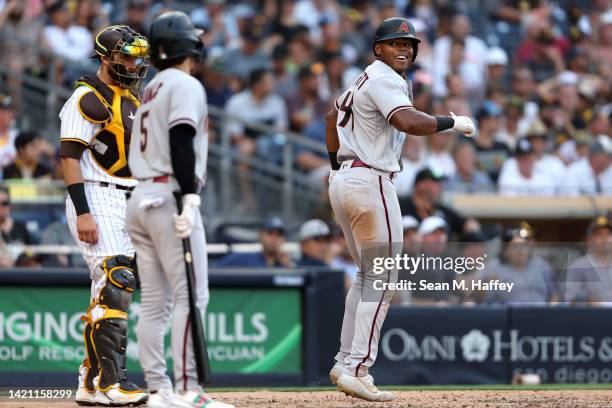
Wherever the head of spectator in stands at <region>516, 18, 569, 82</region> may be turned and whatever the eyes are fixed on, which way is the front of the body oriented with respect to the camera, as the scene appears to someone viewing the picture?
toward the camera

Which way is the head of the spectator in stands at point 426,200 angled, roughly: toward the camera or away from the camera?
toward the camera

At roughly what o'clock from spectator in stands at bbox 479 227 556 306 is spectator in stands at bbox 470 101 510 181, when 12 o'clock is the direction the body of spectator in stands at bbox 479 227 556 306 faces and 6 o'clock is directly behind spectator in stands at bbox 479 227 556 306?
spectator in stands at bbox 470 101 510 181 is roughly at 6 o'clock from spectator in stands at bbox 479 227 556 306.

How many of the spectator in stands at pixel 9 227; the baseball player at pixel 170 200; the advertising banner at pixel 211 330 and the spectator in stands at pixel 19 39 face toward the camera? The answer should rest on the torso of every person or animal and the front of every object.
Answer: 3

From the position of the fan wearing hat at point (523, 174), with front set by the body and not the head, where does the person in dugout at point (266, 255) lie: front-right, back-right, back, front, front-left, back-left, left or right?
front-right

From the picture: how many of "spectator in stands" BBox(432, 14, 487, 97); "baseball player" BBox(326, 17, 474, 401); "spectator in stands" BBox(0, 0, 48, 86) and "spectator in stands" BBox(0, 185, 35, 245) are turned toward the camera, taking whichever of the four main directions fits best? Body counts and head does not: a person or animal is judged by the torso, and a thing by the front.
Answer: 3

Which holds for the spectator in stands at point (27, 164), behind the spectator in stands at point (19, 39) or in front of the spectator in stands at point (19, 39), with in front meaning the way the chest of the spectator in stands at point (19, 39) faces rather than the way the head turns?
in front

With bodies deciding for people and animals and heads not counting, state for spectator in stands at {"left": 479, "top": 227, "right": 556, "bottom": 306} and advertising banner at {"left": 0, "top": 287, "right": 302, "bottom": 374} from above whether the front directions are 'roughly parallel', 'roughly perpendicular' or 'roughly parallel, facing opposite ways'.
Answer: roughly parallel

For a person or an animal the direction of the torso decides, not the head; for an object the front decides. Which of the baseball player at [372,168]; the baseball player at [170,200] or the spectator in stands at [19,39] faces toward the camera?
the spectator in stands

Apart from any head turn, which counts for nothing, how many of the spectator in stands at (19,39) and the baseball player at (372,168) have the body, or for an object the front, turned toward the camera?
1

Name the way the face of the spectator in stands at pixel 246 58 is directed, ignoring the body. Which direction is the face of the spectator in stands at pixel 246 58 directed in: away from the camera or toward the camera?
toward the camera

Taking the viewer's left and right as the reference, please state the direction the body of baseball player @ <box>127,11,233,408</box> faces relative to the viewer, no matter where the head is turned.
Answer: facing away from the viewer and to the right of the viewer

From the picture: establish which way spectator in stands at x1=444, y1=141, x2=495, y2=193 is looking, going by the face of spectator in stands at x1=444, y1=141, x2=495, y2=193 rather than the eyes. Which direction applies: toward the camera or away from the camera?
toward the camera

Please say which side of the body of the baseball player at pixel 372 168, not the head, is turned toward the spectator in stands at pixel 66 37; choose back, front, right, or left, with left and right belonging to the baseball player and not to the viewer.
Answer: left

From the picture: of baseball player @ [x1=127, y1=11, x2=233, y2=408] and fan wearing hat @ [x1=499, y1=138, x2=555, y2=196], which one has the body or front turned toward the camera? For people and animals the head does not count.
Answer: the fan wearing hat

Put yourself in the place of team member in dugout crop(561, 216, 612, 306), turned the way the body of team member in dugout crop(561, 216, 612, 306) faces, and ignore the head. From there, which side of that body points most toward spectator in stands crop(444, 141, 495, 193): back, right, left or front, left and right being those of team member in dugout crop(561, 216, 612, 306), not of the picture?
back

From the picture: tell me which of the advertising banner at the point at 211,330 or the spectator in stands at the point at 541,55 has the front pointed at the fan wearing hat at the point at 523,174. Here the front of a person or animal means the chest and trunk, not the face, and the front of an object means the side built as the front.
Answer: the spectator in stands

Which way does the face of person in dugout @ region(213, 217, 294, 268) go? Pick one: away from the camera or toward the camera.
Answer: toward the camera

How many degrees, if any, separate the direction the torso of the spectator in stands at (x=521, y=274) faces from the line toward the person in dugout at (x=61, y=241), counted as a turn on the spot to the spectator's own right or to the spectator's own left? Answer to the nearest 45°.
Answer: approximately 90° to the spectator's own right

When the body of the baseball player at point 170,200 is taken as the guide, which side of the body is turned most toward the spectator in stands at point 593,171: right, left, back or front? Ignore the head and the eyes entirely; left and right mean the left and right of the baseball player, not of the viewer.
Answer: front

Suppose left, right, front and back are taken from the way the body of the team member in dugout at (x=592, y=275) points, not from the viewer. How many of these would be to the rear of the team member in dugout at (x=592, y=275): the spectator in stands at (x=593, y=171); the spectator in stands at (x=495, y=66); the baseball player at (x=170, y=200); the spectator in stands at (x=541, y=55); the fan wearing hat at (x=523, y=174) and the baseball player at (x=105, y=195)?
4

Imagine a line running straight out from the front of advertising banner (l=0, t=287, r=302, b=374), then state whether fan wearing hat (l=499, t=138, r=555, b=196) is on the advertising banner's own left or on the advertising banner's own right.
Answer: on the advertising banner's own left
